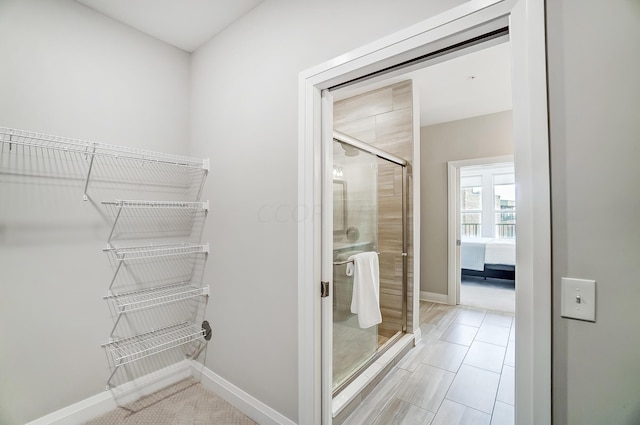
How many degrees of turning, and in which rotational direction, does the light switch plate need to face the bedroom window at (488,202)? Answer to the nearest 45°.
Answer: approximately 135° to its right

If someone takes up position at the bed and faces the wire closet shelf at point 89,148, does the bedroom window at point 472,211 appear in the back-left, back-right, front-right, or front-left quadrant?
back-right

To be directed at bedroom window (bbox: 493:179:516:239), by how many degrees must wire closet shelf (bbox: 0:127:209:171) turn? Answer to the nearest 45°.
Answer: approximately 45° to its left

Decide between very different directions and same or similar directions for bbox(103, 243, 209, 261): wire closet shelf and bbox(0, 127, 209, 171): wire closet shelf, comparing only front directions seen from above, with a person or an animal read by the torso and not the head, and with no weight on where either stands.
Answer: same or similar directions

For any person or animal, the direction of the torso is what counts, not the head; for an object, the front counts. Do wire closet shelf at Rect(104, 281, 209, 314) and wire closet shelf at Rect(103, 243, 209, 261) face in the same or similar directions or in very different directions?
same or similar directions

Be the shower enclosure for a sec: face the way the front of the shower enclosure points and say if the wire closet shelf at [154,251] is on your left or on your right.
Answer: on your right

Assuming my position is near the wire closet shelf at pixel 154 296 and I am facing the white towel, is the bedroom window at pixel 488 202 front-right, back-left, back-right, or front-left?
front-left

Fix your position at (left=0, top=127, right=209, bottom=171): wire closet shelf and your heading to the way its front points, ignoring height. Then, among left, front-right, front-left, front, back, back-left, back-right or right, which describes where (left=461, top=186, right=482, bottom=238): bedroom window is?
front-left

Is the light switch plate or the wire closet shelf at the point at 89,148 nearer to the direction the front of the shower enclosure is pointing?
the light switch plate

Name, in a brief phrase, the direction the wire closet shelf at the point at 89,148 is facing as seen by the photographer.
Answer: facing the viewer and to the right of the viewer

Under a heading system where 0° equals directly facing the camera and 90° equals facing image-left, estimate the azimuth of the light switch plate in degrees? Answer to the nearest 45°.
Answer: approximately 45°

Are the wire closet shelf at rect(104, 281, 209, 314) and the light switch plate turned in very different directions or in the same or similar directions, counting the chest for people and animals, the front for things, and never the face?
very different directions

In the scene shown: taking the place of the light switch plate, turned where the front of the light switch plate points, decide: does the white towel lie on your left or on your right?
on your right

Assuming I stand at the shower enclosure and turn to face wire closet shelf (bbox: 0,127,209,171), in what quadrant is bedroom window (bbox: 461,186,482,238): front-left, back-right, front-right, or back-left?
back-right

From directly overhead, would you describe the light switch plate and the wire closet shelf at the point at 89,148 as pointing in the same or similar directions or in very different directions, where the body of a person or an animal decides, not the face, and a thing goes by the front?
very different directions
